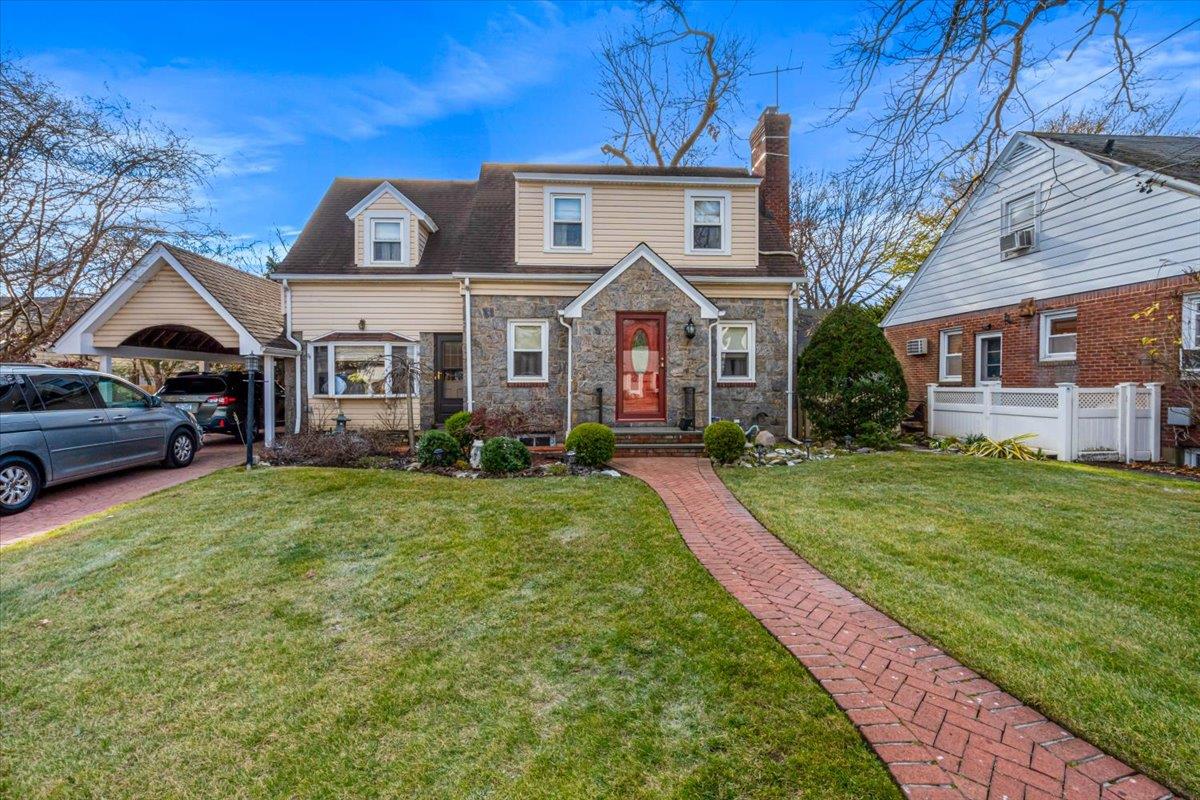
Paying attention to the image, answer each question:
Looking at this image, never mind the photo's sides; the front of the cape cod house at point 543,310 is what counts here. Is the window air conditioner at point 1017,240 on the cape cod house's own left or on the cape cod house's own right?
on the cape cod house's own left

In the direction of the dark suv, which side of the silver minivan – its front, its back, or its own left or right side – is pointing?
front

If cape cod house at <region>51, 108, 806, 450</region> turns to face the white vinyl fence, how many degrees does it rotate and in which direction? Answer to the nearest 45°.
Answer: approximately 45° to its left

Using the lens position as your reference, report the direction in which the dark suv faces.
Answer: facing away from the viewer and to the right of the viewer

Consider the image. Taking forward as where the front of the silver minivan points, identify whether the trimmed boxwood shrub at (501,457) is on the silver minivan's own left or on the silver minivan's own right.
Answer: on the silver minivan's own right

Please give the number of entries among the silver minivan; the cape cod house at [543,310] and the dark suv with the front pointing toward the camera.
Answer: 1

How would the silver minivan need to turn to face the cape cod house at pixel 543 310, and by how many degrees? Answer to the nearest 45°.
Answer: approximately 45° to its right

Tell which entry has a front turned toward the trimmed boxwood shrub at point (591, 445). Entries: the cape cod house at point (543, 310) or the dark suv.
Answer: the cape cod house

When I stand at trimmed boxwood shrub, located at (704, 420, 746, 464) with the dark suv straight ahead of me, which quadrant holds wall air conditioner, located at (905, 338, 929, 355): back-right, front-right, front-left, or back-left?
back-right

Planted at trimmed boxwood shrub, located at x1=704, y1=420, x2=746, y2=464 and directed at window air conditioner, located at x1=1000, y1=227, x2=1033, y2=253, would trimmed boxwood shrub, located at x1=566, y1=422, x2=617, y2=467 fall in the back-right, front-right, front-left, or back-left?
back-left

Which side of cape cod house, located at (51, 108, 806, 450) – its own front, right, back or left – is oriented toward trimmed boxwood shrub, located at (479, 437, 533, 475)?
front

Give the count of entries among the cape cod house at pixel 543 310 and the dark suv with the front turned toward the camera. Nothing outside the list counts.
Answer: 1

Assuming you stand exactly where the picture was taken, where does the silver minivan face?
facing away from the viewer and to the right of the viewer

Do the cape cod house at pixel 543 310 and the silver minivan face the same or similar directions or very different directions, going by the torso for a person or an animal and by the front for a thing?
very different directions

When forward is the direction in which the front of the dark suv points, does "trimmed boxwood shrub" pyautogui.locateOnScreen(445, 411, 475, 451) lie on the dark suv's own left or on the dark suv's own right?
on the dark suv's own right

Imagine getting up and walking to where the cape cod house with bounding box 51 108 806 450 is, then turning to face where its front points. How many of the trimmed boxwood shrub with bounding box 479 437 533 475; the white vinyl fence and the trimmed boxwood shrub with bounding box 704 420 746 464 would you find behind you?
0

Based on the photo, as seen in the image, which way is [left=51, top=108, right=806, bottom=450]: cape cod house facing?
toward the camera

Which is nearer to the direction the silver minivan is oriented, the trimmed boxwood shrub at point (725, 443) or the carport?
the carport
